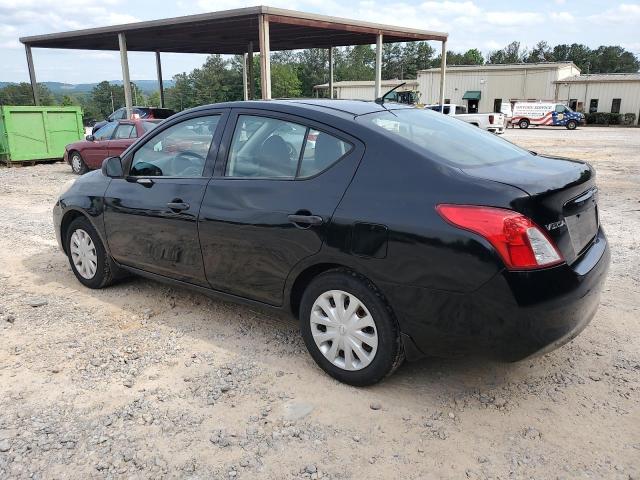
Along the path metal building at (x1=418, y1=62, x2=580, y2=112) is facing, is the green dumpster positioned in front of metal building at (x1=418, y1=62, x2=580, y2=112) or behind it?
in front

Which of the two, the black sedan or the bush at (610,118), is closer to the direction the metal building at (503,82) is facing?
the black sedan

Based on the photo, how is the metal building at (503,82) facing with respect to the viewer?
toward the camera

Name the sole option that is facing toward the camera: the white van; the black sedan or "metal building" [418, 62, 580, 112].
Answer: the metal building

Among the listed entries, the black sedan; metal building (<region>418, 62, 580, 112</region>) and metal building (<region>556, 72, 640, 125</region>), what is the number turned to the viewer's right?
0

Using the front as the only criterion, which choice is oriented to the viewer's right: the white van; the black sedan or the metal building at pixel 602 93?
the white van

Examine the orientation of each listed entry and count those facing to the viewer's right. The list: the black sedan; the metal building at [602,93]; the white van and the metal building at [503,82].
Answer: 1

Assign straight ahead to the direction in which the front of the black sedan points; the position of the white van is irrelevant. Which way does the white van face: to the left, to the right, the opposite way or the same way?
the opposite way

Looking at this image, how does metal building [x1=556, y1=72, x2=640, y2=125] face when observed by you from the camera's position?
facing the viewer

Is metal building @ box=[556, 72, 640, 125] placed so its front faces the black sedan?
yes

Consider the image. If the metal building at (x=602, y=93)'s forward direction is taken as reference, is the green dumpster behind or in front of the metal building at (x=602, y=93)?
in front

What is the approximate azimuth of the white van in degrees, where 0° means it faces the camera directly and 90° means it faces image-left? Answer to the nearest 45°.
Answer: approximately 270°

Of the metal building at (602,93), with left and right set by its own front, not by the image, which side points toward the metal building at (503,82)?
right

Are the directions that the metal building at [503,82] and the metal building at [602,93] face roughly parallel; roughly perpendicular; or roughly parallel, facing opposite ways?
roughly parallel

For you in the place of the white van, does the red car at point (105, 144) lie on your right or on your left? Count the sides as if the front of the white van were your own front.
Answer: on your right

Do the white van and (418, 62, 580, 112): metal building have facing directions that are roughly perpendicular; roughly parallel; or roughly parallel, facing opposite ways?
roughly perpendicular

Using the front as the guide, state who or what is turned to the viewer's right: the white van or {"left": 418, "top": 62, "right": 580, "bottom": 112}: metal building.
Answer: the white van
